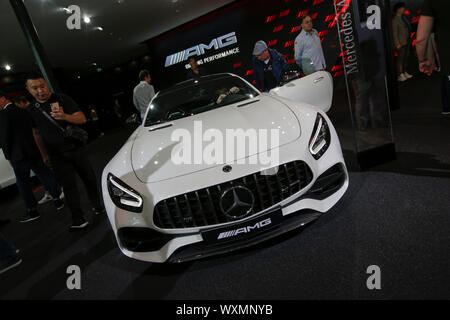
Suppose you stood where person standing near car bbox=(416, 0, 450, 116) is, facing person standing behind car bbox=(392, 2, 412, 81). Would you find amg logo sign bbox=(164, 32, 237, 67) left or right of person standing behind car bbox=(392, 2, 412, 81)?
left

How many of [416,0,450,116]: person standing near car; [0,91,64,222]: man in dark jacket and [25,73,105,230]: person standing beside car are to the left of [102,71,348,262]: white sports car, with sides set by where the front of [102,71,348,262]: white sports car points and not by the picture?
1

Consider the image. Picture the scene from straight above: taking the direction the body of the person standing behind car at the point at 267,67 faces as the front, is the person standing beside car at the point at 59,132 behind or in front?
in front

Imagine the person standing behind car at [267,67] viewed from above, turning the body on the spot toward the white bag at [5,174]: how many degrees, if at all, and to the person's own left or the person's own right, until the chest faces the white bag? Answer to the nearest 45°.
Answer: approximately 45° to the person's own right

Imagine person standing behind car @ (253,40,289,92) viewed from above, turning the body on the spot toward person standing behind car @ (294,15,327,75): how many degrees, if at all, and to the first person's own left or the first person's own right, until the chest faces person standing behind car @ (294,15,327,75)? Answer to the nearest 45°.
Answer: approximately 180°

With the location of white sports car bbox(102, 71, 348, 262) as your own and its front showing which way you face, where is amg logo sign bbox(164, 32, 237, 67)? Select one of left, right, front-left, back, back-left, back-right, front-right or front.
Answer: back

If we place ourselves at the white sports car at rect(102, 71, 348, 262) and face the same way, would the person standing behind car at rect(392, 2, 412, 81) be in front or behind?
behind

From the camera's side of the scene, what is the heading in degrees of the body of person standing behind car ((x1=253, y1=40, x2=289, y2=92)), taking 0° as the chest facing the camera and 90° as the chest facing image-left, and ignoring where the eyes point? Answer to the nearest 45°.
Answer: approximately 45°

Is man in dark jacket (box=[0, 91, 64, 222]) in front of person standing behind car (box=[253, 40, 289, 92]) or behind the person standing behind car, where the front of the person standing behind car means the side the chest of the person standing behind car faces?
in front

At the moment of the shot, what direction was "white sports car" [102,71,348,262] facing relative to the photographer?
facing the viewer

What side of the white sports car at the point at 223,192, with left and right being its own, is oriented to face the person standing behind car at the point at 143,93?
back

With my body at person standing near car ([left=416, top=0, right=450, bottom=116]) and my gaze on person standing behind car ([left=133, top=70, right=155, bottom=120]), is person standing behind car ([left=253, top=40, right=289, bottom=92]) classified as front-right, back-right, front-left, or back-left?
front-right

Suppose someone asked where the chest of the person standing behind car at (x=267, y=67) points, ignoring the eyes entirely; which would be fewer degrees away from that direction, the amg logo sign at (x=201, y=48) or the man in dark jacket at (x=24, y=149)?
the man in dark jacket

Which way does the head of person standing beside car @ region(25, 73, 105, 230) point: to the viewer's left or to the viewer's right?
to the viewer's right

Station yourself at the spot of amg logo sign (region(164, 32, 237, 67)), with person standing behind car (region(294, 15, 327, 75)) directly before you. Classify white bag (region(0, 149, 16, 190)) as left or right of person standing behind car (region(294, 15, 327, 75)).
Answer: right
